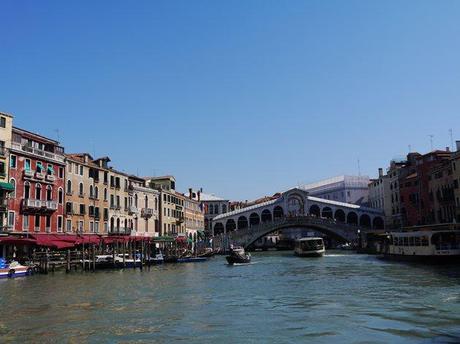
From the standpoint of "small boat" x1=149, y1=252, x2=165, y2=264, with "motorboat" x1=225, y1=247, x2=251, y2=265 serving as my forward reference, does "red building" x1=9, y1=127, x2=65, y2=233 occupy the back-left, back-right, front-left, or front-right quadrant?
back-right

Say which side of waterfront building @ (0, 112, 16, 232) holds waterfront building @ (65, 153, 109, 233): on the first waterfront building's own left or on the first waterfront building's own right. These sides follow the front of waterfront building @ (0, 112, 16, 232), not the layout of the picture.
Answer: on the first waterfront building's own left

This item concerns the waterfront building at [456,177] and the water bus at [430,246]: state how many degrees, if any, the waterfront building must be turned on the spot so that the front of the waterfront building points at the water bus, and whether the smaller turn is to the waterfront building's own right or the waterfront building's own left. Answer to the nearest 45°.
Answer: approximately 45° to the waterfront building's own left

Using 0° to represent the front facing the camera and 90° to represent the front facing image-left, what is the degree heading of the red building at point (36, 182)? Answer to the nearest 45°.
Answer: approximately 315°
